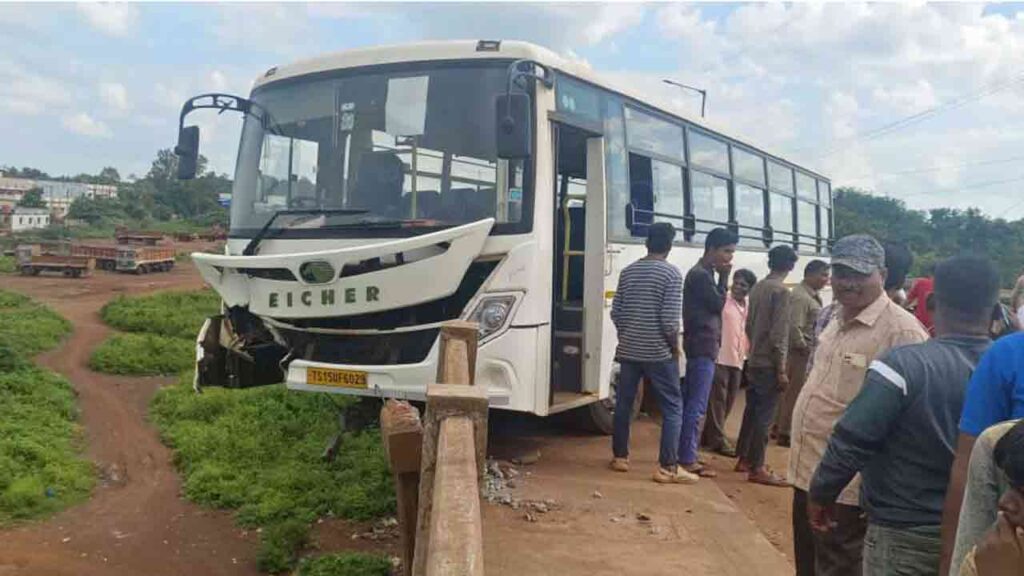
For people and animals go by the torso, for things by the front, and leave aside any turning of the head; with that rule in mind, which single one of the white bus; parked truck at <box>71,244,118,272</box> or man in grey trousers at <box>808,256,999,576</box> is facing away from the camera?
the man in grey trousers

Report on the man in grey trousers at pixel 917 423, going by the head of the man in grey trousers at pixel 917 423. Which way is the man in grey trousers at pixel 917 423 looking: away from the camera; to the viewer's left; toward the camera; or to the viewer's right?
away from the camera

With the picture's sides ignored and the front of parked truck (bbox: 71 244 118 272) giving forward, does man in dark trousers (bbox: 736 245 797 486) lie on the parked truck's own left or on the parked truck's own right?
on the parked truck's own left

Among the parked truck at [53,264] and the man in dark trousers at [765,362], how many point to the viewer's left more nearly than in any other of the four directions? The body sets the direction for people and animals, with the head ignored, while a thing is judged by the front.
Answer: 1

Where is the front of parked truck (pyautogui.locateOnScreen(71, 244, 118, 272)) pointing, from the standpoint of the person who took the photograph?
facing to the left of the viewer

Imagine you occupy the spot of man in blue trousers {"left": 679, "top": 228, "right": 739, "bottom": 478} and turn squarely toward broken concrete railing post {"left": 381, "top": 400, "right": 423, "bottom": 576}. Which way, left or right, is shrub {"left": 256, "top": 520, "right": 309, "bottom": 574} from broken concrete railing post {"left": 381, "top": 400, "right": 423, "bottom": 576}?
right

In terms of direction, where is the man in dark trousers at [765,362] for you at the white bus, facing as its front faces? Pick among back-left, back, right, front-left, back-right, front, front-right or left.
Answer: back-left

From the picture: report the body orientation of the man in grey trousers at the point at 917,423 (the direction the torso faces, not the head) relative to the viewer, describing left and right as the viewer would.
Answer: facing away from the viewer

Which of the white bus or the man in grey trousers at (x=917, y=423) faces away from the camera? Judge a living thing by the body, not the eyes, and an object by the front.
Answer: the man in grey trousers

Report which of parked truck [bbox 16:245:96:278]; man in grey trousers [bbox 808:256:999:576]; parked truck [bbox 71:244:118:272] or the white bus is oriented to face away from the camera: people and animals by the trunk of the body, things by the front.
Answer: the man in grey trousers
